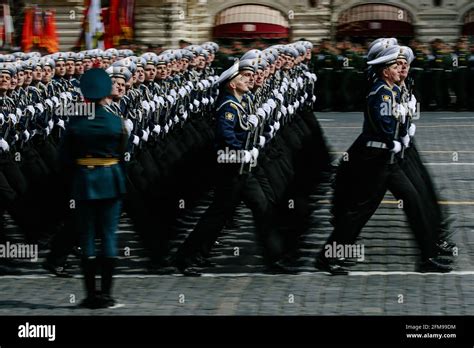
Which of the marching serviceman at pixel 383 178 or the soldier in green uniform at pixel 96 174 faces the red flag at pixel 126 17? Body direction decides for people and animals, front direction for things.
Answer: the soldier in green uniform

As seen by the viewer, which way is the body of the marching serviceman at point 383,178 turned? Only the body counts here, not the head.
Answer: to the viewer's right

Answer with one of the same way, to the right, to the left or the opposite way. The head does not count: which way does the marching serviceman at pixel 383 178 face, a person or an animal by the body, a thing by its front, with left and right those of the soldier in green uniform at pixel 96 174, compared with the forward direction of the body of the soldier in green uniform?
to the right

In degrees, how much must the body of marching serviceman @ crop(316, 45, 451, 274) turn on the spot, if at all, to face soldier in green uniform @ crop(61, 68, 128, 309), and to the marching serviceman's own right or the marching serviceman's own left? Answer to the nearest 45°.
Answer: approximately 135° to the marching serviceman's own right

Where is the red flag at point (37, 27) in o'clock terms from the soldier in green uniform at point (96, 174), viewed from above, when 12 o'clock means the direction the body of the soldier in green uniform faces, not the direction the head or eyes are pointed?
The red flag is roughly at 12 o'clock from the soldier in green uniform.

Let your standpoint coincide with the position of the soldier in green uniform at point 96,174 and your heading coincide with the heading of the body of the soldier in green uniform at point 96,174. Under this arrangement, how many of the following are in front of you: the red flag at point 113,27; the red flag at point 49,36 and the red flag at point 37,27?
3

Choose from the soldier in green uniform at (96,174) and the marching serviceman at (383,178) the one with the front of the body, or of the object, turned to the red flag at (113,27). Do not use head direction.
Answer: the soldier in green uniform

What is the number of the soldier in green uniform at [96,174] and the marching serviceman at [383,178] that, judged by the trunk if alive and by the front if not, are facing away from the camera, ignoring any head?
1

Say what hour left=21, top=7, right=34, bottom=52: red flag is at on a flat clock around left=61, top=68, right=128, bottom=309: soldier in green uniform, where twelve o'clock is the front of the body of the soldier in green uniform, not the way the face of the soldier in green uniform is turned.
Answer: The red flag is roughly at 12 o'clock from the soldier in green uniform.

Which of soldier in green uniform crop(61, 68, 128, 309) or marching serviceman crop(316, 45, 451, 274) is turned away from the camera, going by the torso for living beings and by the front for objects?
the soldier in green uniform

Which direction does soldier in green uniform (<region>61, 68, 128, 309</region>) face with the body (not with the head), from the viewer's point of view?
away from the camera

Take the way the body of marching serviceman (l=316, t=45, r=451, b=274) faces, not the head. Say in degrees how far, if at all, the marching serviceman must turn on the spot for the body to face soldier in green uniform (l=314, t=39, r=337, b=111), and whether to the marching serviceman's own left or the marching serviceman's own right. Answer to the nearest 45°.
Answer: approximately 90° to the marching serviceman's own left

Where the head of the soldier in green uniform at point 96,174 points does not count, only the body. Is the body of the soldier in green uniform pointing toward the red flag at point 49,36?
yes
